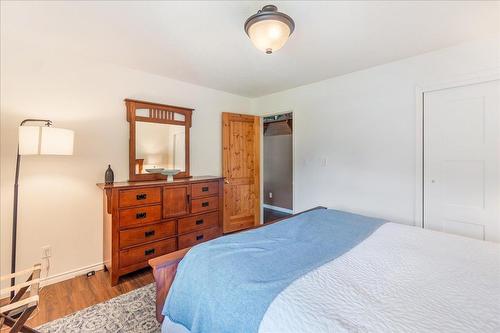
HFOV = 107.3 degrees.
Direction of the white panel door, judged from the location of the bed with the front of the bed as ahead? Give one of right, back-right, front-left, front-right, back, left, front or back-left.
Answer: right

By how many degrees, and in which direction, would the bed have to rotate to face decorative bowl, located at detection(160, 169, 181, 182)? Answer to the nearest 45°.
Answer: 0° — it already faces it

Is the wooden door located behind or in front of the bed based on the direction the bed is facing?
in front

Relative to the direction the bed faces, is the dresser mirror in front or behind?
in front

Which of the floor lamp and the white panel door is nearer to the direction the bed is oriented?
the floor lamp

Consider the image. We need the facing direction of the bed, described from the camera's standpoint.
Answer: facing away from the viewer and to the left of the viewer

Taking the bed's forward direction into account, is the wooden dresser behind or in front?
in front

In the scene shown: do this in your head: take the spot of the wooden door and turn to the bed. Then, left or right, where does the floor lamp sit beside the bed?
right
